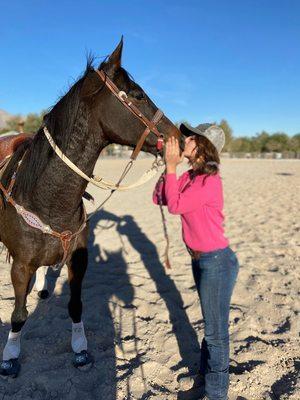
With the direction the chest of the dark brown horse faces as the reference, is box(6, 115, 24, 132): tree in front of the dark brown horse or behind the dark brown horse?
behind

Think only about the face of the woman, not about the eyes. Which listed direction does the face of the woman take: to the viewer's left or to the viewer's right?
to the viewer's left

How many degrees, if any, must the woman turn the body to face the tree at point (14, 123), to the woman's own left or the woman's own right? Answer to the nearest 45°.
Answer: approximately 45° to the woman's own right

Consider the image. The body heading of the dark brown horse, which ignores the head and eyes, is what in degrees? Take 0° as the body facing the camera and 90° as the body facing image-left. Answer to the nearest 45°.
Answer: approximately 315°

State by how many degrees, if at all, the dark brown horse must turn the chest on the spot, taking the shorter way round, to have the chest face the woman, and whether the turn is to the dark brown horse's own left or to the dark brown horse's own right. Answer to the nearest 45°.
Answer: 0° — it already faces them

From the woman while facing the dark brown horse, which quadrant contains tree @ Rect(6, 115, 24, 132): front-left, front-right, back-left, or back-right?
front-right

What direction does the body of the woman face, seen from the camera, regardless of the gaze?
to the viewer's left

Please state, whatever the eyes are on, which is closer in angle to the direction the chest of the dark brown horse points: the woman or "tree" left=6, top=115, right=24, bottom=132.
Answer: the woman

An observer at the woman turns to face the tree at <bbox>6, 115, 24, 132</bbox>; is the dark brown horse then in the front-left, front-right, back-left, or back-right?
front-left

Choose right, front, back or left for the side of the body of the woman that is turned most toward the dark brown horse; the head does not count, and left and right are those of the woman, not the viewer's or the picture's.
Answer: front

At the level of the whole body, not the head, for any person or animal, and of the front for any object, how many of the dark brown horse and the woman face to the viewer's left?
1

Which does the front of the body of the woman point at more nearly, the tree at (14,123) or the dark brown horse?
the dark brown horse
